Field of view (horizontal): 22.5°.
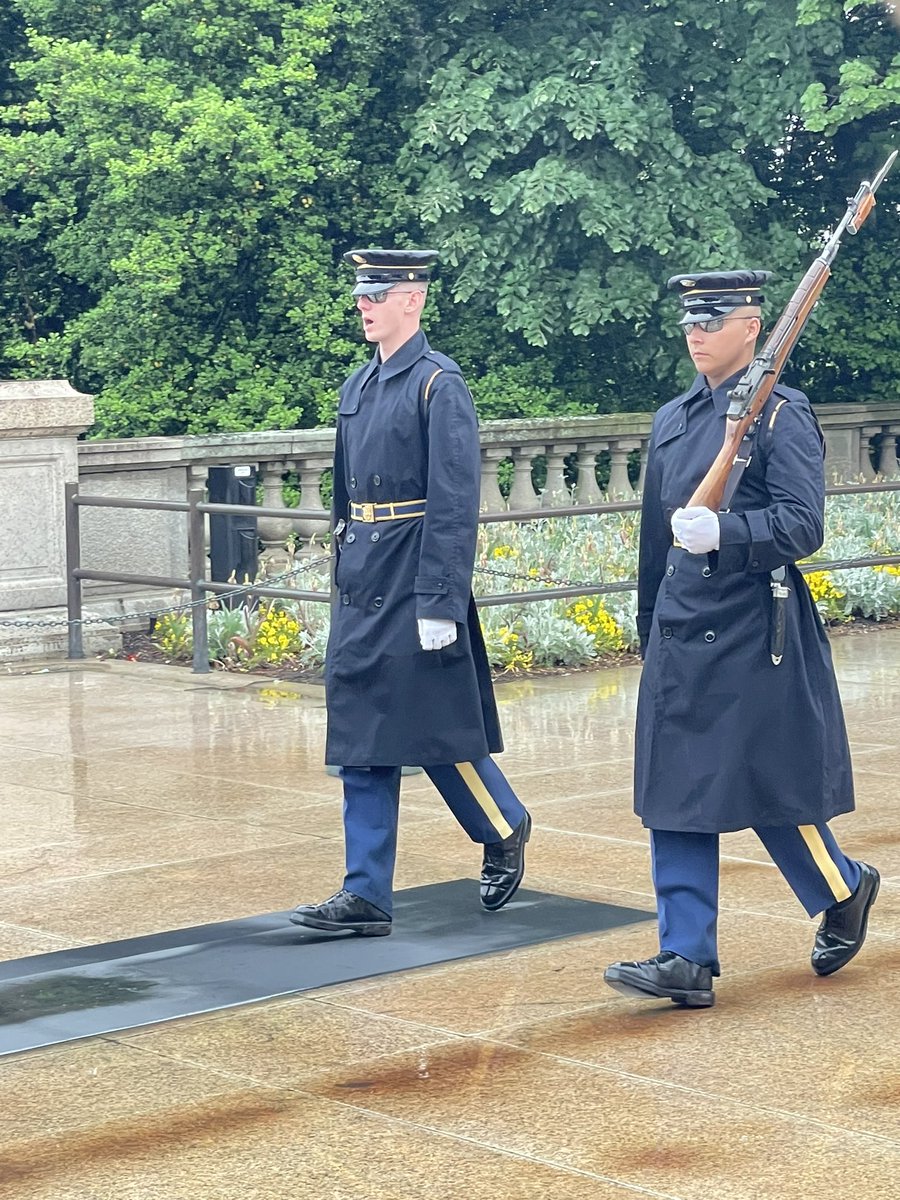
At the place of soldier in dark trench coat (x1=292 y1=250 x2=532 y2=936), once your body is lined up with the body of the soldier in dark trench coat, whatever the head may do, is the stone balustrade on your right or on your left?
on your right

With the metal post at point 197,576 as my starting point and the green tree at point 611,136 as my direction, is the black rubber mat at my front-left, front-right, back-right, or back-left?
back-right

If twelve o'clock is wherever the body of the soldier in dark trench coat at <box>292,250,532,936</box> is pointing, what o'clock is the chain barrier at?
The chain barrier is roughly at 4 o'clock from the soldier in dark trench coat.

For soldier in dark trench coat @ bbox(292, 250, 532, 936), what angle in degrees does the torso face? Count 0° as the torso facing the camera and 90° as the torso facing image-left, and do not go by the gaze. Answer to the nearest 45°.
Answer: approximately 45°

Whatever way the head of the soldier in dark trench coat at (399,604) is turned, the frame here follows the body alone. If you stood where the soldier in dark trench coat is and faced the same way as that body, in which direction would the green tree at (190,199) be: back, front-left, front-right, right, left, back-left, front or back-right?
back-right

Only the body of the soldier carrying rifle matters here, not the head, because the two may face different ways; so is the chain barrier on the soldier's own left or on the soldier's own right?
on the soldier's own right

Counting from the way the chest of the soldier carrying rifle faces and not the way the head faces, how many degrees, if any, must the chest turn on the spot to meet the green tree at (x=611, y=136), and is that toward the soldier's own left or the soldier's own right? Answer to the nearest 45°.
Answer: approximately 135° to the soldier's own right

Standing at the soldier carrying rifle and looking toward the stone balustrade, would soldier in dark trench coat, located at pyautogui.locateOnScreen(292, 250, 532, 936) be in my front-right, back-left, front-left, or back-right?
front-left

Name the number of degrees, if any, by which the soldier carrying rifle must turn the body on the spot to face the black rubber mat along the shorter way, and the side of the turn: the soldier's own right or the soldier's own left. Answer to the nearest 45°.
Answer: approximately 45° to the soldier's own right

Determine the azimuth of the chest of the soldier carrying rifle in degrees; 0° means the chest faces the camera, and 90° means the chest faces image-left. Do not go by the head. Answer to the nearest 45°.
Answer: approximately 45°

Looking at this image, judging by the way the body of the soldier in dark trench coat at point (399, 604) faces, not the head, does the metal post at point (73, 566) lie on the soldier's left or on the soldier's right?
on the soldier's right

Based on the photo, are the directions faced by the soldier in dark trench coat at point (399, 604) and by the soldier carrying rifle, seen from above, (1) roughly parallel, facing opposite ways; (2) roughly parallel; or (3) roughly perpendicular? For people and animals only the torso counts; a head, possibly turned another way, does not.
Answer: roughly parallel
